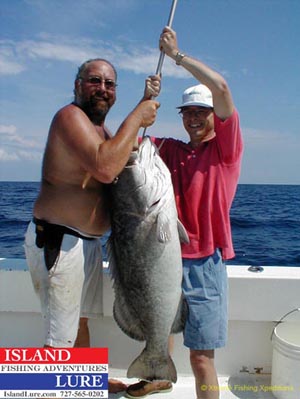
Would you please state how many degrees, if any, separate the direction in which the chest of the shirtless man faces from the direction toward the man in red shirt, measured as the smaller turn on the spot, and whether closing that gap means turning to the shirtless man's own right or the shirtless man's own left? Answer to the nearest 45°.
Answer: approximately 45° to the shirtless man's own left

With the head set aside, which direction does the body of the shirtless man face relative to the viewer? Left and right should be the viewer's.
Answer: facing the viewer and to the right of the viewer

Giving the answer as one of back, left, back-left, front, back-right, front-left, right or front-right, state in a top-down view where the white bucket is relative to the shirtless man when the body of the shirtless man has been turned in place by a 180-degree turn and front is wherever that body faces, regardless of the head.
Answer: back-right
